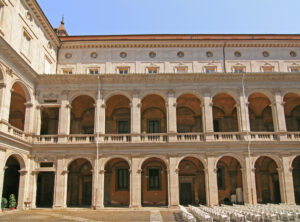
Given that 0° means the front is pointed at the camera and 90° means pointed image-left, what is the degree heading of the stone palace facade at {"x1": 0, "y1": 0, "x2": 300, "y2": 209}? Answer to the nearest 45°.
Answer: approximately 0°
